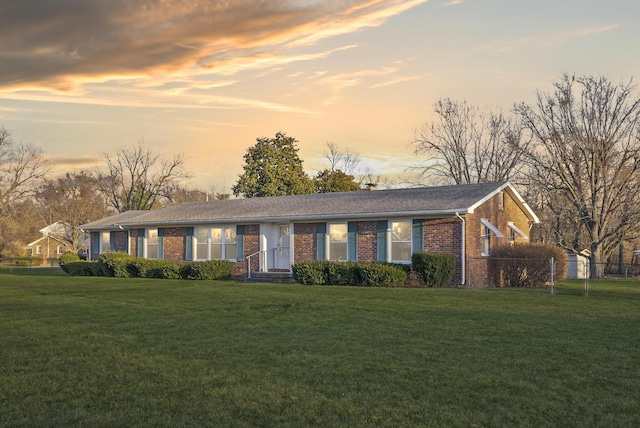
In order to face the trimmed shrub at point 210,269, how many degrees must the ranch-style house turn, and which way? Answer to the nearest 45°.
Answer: approximately 45° to its right

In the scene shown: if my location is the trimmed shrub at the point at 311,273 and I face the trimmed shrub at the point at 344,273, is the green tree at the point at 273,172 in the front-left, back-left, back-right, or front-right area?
back-left

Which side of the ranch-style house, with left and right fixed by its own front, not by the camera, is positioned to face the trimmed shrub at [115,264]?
right

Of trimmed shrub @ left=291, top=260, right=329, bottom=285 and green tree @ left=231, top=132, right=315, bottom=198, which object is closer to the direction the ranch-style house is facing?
the trimmed shrub

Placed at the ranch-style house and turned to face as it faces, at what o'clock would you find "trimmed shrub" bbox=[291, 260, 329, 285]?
The trimmed shrub is roughly at 11 o'clock from the ranch-style house.
